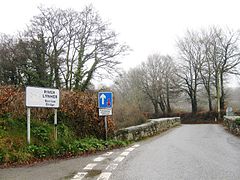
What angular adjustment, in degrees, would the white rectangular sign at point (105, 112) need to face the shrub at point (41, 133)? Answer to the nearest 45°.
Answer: approximately 45° to its right

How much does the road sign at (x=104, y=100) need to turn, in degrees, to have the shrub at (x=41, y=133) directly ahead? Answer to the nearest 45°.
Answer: approximately 45° to its right

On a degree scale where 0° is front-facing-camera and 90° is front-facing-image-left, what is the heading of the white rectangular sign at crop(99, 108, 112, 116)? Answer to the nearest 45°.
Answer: approximately 0°

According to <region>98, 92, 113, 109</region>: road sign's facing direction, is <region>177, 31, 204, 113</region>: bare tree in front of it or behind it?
behind

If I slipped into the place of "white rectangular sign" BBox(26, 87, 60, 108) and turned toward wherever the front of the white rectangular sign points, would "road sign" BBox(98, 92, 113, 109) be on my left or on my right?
on my left

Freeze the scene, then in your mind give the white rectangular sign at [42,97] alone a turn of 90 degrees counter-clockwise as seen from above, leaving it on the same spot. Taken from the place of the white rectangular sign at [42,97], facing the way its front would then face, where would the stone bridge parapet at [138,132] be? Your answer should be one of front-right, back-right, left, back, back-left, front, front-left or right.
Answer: front-left

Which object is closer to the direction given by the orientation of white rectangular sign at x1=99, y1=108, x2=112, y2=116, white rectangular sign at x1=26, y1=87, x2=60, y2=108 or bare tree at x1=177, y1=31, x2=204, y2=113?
the white rectangular sign

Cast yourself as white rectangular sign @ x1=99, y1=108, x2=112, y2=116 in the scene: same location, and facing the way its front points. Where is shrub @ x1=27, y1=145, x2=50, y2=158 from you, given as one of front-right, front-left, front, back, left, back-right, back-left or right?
front-right

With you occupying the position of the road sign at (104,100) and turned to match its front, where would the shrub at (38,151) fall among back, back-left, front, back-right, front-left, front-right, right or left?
front-right

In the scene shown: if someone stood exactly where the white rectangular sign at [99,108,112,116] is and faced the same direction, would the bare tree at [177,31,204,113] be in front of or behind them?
behind

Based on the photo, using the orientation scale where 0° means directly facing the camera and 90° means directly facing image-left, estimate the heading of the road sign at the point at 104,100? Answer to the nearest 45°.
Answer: approximately 0°

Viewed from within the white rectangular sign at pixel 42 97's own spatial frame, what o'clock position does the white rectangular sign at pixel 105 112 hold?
the white rectangular sign at pixel 105 112 is roughly at 8 o'clock from the white rectangular sign at pixel 42 97.
